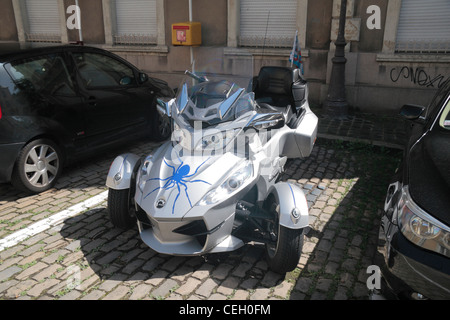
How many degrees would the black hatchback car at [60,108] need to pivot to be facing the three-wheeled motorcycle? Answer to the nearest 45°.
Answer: approximately 90° to its right

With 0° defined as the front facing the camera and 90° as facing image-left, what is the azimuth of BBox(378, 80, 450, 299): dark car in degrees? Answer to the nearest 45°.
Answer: approximately 45°

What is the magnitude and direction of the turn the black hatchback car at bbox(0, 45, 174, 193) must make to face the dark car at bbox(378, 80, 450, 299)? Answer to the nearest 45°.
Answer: approximately 90° to its right

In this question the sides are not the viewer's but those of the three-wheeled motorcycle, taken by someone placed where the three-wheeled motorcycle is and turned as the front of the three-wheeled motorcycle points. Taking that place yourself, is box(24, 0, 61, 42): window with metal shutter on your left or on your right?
on your right

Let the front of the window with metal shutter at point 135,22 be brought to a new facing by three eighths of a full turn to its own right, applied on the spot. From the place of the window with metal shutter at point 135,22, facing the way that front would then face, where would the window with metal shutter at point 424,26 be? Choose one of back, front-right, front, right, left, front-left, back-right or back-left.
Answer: back

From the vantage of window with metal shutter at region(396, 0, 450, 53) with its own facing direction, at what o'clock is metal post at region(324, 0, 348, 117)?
The metal post is roughly at 2 o'clock from the window with metal shutter.

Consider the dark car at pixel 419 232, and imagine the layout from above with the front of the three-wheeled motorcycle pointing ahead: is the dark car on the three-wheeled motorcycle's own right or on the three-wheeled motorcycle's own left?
on the three-wheeled motorcycle's own left

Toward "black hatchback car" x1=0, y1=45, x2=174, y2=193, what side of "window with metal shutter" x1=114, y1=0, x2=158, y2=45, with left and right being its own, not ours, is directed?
front

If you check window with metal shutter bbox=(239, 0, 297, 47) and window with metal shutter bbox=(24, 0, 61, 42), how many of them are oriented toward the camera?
2

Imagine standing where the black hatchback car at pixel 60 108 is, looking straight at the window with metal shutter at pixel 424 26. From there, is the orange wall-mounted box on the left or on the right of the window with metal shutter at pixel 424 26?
left

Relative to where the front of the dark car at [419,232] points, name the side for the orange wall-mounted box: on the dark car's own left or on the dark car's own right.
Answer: on the dark car's own right
